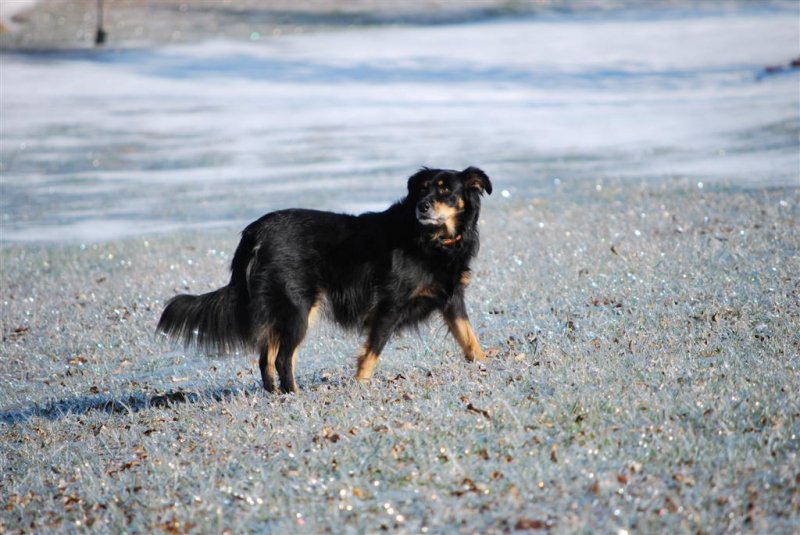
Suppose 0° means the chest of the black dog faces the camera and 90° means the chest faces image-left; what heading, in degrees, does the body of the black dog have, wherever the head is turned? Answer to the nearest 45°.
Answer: approximately 270°

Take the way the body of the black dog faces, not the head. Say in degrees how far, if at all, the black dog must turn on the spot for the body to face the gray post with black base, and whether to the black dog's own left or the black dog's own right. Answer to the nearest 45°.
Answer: approximately 90° to the black dog's own left

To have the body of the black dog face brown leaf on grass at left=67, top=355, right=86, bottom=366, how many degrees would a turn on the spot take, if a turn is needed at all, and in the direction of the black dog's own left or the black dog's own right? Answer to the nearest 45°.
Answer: approximately 135° to the black dog's own left

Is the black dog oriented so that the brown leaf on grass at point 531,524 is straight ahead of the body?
no

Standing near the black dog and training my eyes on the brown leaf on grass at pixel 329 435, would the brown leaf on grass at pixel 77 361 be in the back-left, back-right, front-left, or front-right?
back-right

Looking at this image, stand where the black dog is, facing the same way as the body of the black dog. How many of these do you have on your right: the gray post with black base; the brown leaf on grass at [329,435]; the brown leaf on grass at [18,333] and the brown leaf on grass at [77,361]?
1

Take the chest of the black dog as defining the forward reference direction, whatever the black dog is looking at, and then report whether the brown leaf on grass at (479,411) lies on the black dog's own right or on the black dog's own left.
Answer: on the black dog's own right

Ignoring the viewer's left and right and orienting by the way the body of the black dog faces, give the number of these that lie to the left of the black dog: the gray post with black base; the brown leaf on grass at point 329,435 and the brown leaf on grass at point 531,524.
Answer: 1

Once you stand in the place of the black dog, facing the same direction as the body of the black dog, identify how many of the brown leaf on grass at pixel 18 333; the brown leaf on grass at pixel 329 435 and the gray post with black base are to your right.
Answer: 1

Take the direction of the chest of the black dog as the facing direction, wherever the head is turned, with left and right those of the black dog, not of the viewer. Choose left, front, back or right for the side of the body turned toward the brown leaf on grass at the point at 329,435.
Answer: right

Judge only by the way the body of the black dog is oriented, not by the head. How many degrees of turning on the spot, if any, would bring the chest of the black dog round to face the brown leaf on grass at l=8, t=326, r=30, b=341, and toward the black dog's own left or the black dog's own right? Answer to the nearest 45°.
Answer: approximately 135° to the black dog's own left

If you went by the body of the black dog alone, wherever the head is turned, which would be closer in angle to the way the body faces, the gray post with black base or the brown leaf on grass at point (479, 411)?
the brown leaf on grass
